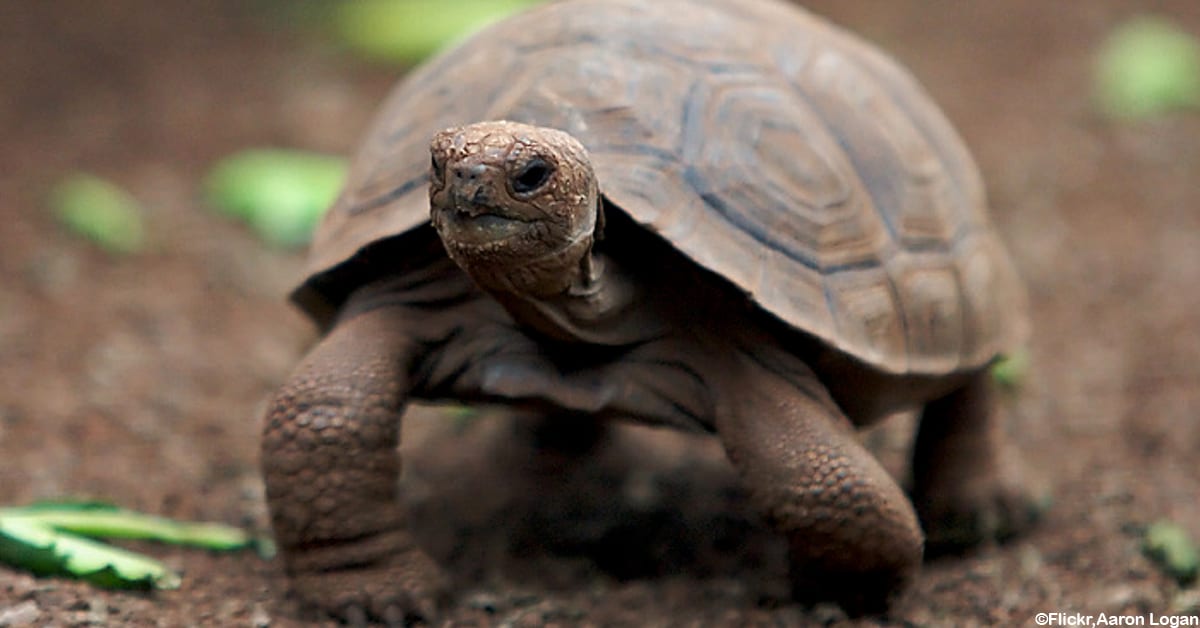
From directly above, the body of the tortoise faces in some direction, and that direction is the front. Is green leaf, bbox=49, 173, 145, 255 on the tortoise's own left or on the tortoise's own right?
on the tortoise's own right

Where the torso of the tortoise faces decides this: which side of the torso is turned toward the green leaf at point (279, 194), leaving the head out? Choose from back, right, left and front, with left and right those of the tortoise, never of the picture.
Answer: right

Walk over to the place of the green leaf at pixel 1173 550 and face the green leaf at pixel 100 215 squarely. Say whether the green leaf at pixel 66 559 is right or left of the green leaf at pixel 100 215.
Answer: left

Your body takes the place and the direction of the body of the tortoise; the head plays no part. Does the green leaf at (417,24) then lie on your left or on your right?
on your right

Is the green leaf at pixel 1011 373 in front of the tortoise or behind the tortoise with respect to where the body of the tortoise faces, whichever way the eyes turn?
behind

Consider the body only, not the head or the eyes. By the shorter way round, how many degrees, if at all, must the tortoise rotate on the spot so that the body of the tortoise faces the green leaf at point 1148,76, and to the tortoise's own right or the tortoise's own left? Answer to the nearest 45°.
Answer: approximately 180°

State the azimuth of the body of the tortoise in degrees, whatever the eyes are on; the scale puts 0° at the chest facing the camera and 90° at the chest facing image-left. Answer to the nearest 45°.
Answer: approximately 45°

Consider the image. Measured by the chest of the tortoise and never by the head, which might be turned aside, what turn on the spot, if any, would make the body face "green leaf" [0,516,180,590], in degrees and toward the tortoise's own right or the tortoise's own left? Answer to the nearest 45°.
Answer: approximately 45° to the tortoise's own right
